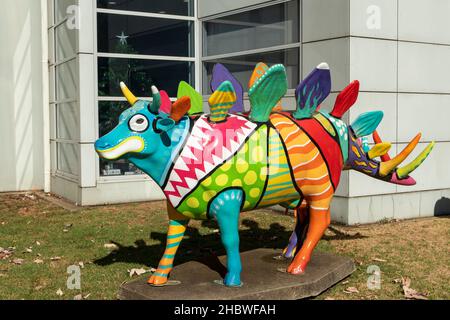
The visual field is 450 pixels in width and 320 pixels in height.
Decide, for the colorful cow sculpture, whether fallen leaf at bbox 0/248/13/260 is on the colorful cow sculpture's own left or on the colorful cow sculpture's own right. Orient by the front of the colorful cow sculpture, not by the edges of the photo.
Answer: on the colorful cow sculpture's own right

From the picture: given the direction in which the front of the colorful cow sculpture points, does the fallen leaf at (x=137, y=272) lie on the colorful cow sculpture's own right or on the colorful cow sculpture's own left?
on the colorful cow sculpture's own right

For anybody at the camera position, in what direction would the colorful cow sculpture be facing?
facing the viewer and to the left of the viewer

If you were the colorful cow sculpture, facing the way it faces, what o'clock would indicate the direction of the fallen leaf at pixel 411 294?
The fallen leaf is roughly at 7 o'clock from the colorful cow sculpture.
